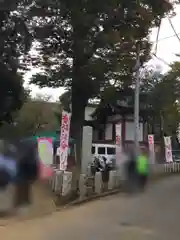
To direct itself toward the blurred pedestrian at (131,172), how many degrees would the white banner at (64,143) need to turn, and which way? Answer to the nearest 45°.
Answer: approximately 45° to its left

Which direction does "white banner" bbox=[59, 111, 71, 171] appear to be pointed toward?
toward the camera

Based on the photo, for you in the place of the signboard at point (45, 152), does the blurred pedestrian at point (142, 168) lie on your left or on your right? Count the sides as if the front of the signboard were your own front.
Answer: on your left

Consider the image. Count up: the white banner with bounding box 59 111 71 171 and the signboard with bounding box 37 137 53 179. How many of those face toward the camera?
2

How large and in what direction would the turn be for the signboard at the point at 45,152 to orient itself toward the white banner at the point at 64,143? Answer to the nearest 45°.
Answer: approximately 135° to its left

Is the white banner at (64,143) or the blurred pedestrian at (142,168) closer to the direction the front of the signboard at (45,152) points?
the blurred pedestrian

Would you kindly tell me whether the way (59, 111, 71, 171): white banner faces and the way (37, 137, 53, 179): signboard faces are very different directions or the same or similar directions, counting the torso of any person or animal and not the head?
same or similar directions

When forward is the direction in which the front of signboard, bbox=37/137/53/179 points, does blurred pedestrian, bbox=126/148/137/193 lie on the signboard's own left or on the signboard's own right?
on the signboard's own left

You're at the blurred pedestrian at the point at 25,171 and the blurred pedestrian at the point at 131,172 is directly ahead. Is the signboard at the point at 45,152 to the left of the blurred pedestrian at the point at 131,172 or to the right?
left
